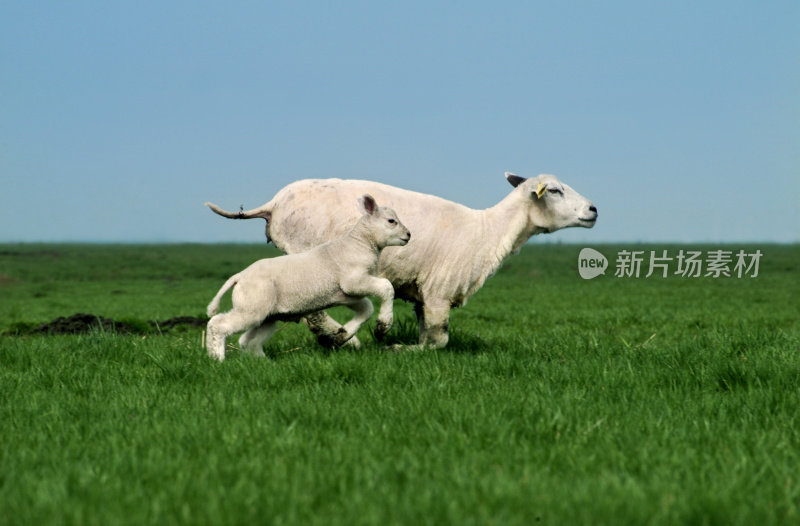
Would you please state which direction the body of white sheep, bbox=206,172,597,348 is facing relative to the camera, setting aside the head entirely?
to the viewer's right

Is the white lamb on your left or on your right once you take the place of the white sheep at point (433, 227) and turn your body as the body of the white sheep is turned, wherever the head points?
on your right

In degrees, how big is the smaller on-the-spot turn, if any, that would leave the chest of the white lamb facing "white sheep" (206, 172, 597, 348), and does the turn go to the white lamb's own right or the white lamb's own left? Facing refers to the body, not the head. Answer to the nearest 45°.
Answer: approximately 45° to the white lamb's own left

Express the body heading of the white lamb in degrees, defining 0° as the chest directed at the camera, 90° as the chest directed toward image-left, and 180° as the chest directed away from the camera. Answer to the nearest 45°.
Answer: approximately 270°

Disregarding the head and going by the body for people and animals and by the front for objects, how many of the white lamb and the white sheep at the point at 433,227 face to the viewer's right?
2
